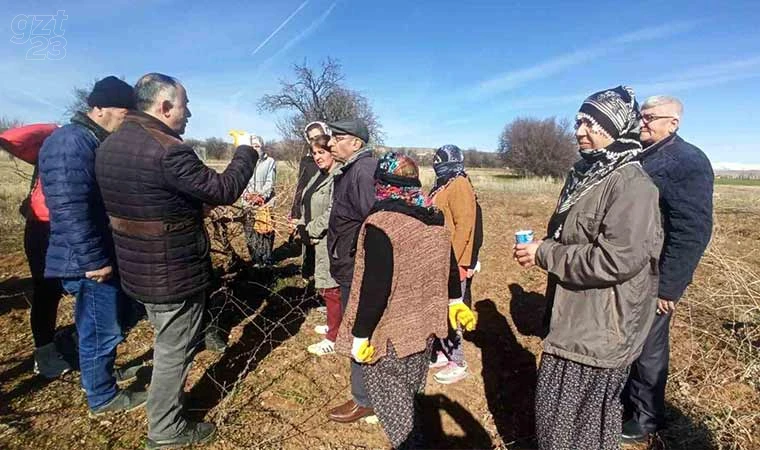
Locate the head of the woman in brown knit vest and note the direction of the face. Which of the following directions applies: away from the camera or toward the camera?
away from the camera

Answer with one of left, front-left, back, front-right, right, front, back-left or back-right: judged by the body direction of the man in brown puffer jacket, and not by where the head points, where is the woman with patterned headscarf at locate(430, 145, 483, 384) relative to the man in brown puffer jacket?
front-right

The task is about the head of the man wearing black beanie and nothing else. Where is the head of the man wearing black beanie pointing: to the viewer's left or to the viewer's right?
to the viewer's right

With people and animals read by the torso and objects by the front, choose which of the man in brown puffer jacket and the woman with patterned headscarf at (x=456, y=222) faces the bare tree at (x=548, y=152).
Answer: the man in brown puffer jacket

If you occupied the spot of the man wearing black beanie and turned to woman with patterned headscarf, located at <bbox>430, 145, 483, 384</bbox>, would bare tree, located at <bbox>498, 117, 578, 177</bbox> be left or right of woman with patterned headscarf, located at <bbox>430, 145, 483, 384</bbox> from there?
left

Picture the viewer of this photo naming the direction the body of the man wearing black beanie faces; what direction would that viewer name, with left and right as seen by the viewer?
facing to the right of the viewer

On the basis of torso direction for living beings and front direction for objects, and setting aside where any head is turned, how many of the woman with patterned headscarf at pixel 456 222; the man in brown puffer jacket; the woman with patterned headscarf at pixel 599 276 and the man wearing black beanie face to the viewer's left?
2

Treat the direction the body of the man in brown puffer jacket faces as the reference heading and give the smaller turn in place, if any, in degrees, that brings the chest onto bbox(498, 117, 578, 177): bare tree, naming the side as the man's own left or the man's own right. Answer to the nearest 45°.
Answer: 0° — they already face it

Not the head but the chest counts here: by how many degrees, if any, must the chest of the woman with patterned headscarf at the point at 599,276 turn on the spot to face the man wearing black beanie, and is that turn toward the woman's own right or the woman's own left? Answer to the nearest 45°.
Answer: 0° — they already face them

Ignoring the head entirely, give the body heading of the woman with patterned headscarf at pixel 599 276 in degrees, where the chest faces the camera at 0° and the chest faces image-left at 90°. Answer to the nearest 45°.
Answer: approximately 90°

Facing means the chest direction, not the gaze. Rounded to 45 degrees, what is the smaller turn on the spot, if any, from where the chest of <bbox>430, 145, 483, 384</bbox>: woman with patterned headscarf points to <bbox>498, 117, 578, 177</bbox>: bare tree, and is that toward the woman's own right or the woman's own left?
approximately 90° to the woman's own right

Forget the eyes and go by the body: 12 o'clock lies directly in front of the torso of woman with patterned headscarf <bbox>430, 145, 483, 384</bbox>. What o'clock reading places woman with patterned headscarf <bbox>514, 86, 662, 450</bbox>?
woman with patterned headscarf <bbox>514, 86, 662, 450</bbox> is roughly at 8 o'clock from woman with patterned headscarf <bbox>430, 145, 483, 384</bbox>.

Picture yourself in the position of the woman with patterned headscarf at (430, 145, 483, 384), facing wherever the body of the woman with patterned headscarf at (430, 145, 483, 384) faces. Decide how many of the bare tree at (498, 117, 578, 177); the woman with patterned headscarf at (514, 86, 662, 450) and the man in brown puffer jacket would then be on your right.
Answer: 1

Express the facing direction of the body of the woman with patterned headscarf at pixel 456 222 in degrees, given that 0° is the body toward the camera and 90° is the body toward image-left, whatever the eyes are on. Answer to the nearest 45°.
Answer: approximately 90°
